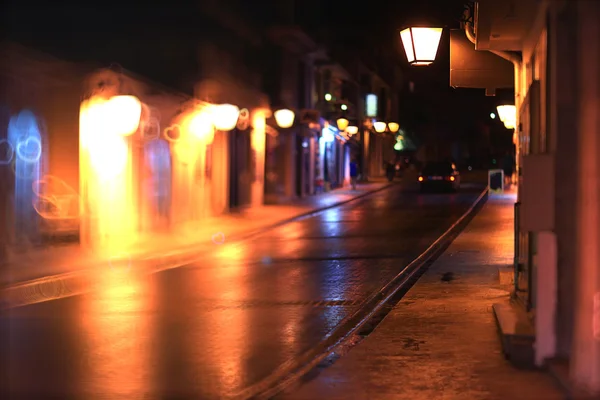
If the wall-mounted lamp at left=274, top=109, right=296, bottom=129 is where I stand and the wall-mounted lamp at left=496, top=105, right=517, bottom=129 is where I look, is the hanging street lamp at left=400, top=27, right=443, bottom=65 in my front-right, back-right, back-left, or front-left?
front-right

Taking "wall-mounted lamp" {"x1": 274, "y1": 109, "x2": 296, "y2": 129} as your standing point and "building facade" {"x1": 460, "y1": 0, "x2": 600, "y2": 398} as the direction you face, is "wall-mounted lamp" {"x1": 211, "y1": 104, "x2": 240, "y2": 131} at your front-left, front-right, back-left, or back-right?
front-right

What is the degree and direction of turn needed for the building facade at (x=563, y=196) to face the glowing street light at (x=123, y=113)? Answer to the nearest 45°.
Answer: approximately 45° to its right

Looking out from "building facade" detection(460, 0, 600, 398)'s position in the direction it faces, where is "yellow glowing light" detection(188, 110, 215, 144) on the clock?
The yellow glowing light is roughly at 2 o'clock from the building facade.

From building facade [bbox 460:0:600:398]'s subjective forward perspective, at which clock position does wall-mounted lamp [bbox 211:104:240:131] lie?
The wall-mounted lamp is roughly at 2 o'clock from the building facade.

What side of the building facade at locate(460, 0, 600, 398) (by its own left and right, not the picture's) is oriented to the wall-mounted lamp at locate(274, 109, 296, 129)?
right

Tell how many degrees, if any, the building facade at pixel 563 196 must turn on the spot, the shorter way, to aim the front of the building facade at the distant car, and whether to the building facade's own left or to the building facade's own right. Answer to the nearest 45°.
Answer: approximately 90° to the building facade's own right

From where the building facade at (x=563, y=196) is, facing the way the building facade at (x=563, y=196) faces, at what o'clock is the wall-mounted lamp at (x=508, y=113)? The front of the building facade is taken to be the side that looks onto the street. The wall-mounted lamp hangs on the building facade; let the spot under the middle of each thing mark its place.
The wall-mounted lamp is roughly at 3 o'clock from the building facade.

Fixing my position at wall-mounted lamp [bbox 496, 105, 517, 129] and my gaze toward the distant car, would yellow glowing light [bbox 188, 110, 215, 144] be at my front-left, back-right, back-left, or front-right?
front-left

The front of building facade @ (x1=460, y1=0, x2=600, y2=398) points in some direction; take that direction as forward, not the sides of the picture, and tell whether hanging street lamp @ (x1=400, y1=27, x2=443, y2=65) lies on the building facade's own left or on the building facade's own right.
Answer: on the building facade's own right

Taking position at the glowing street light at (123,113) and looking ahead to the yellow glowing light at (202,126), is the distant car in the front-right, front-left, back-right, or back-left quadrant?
front-right

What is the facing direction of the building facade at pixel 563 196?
to the viewer's left

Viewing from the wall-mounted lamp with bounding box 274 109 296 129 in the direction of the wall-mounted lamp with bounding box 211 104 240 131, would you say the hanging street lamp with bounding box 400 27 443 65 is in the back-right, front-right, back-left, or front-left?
front-left
